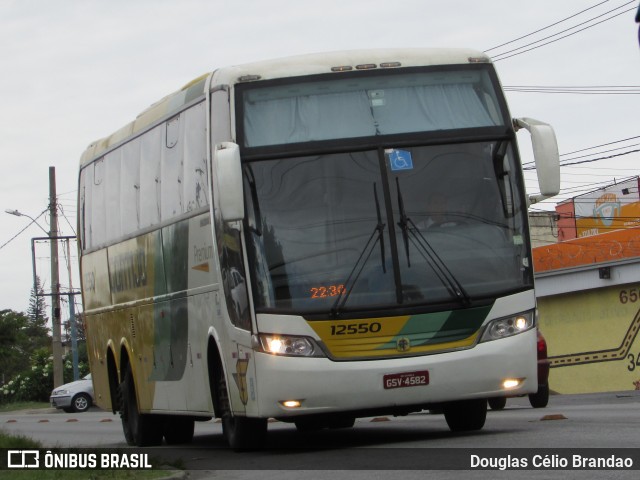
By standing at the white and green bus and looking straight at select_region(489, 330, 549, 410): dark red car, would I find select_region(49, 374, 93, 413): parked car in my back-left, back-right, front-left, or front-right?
front-left

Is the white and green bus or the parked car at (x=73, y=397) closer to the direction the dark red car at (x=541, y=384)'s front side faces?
the parked car

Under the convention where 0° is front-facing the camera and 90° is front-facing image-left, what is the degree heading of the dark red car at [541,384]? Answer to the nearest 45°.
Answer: approximately 180°

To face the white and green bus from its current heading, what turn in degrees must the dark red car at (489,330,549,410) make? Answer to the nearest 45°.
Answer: approximately 180°

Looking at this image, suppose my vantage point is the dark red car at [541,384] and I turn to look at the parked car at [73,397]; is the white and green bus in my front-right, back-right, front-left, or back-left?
back-left

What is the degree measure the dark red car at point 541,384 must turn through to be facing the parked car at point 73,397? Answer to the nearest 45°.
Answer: approximately 45° to its left

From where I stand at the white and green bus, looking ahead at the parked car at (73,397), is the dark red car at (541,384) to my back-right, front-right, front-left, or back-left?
front-right
